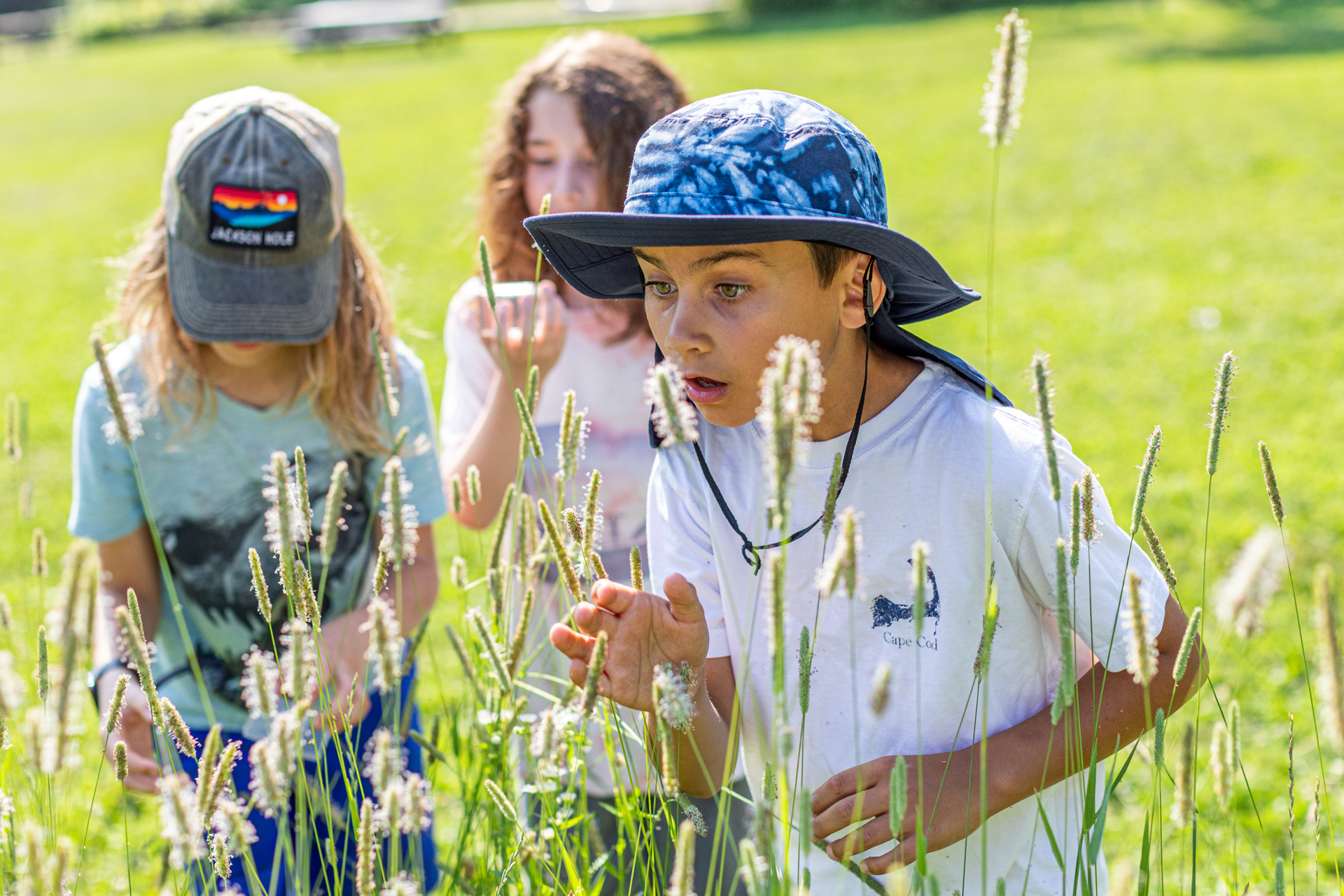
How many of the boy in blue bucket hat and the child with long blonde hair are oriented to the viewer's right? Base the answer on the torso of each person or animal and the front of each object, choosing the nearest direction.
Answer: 0

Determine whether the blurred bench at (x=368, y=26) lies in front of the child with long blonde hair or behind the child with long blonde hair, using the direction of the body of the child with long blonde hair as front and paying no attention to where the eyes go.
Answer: behind

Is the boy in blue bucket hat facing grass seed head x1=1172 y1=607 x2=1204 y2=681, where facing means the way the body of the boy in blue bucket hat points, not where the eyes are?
no

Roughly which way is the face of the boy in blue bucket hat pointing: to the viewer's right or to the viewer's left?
to the viewer's left

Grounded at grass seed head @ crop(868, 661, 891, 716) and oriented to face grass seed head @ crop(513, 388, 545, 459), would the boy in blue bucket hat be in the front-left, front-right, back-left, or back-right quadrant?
front-right

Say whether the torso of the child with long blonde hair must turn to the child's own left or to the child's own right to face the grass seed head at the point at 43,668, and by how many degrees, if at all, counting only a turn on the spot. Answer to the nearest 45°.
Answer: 0° — they already face it

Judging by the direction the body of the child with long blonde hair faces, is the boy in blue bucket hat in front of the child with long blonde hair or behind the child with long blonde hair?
in front

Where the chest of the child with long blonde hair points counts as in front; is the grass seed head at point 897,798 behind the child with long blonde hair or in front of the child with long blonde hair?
in front

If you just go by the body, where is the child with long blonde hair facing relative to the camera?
toward the camera

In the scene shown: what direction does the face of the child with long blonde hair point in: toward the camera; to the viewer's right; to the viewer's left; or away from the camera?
toward the camera

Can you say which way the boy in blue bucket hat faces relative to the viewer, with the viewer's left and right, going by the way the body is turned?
facing the viewer and to the left of the viewer

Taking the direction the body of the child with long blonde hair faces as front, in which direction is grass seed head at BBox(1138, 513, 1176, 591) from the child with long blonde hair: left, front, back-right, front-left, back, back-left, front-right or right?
front-left

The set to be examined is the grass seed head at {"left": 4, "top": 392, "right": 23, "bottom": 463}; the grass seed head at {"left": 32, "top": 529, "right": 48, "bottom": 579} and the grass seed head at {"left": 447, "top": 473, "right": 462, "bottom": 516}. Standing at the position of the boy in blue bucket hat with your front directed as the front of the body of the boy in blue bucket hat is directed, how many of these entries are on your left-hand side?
0

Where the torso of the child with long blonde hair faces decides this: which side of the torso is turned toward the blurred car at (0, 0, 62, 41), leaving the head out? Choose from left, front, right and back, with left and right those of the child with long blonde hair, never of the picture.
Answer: back
